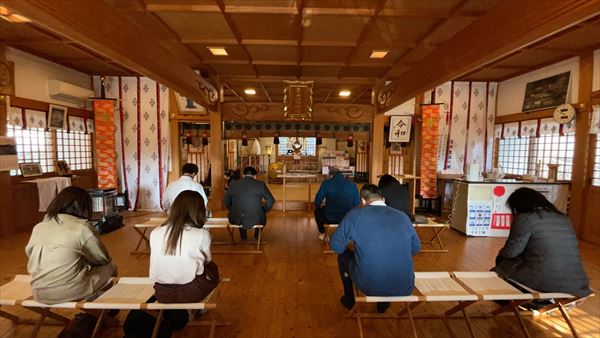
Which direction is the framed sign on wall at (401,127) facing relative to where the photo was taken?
toward the camera

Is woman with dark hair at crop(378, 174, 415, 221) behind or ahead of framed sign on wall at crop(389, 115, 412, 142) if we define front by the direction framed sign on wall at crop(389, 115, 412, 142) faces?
ahead

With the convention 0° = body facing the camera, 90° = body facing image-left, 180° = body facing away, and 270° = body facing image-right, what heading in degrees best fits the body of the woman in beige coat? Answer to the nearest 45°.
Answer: approximately 225°

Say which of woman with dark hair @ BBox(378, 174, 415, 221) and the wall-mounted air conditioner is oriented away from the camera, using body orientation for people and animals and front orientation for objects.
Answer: the woman with dark hair

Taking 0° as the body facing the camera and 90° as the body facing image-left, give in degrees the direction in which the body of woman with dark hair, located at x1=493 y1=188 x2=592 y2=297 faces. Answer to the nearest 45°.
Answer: approximately 135°

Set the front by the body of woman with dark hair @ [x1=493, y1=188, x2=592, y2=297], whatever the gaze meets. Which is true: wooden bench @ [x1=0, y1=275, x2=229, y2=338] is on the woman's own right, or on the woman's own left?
on the woman's own left

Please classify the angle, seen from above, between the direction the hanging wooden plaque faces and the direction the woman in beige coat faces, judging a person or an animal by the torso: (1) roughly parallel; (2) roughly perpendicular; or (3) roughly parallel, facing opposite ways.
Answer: roughly parallel, facing opposite ways

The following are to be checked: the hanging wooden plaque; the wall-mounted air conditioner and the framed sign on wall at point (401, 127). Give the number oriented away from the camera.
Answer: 0

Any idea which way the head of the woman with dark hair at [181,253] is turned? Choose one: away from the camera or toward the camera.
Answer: away from the camera

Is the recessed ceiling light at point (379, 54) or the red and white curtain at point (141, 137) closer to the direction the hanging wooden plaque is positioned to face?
the recessed ceiling light

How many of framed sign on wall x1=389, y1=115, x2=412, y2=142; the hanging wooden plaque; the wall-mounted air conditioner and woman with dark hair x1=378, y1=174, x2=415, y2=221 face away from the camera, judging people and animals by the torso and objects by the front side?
1

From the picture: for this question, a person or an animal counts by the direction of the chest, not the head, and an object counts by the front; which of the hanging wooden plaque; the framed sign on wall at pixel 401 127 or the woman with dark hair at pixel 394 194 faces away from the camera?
the woman with dark hair

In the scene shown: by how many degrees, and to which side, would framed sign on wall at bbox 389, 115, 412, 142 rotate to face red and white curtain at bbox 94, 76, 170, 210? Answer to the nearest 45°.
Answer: approximately 90° to its right

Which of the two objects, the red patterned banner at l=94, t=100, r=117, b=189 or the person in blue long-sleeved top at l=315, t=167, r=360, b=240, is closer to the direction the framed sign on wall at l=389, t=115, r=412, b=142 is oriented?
the person in blue long-sleeved top

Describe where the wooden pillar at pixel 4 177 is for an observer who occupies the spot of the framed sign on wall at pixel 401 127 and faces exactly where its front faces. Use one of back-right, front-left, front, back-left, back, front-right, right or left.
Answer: front-right

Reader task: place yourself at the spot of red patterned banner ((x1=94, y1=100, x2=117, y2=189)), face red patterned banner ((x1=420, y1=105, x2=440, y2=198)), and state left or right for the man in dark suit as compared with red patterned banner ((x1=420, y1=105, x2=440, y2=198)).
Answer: right

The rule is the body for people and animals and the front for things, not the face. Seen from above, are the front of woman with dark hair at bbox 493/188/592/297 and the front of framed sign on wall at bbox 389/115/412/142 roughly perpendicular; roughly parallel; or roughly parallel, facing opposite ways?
roughly parallel, facing opposite ways

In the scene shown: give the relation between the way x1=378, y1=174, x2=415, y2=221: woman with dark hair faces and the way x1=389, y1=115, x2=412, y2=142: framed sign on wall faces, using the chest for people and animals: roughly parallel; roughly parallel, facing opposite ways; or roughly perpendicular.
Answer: roughly parallel, facing opposite ways

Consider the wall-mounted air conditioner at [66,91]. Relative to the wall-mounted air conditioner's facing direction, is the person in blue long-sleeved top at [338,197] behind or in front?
in front

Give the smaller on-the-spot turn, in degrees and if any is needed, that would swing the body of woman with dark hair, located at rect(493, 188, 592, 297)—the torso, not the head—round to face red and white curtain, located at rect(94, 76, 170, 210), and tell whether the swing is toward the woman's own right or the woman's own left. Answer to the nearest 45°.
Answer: approximately 45° to the woman's own left

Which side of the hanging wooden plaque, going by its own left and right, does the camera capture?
front
